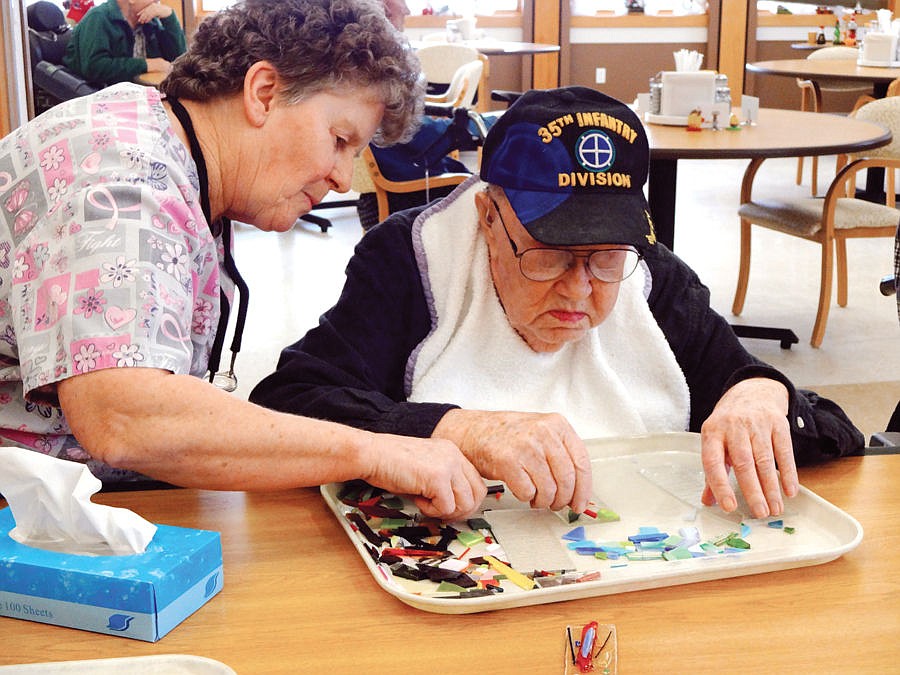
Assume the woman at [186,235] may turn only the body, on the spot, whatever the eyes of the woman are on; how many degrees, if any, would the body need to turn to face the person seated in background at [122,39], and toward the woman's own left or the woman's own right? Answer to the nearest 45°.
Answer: approximately 90° to the woman's own left

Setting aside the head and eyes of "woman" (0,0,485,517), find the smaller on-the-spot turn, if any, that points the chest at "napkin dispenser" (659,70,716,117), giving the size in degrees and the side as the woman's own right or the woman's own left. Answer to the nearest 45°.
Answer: approximately 45° to the woman's own left

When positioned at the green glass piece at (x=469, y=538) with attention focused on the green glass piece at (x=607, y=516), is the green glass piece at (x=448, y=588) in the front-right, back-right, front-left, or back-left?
back-right

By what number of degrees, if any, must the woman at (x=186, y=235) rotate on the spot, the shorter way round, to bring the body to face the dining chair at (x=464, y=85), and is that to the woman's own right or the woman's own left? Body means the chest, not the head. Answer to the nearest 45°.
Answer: approximately 90° to the woman's own left

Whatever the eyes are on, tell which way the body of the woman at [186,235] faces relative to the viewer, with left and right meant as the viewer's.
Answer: facing to the right of the viewer

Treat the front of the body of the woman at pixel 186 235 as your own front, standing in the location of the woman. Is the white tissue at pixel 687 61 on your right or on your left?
on your left
